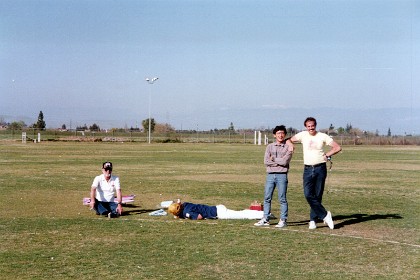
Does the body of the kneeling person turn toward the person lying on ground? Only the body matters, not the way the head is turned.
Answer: no

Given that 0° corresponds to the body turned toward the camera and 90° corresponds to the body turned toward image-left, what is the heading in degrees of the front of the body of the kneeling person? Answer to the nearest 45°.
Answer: approximately 0°
